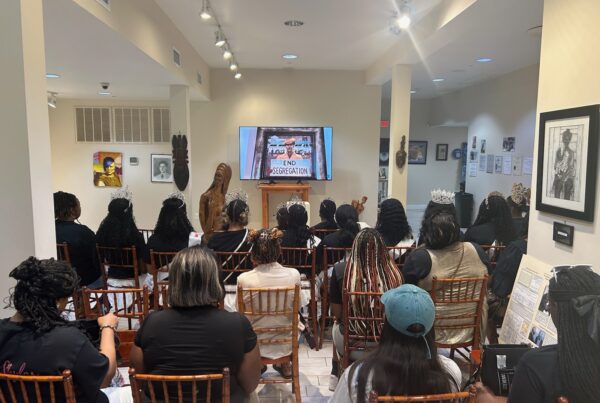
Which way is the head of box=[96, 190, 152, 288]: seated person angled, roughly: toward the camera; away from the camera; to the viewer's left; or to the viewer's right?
away from the camera

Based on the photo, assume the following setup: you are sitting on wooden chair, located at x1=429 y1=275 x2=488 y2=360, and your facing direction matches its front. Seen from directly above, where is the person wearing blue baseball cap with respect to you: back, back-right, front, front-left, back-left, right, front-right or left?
back

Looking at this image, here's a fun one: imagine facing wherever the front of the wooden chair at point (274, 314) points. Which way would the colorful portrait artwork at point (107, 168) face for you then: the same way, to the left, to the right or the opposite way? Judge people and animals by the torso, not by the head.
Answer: the opposite way

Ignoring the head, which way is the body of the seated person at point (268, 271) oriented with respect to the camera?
away from the camera

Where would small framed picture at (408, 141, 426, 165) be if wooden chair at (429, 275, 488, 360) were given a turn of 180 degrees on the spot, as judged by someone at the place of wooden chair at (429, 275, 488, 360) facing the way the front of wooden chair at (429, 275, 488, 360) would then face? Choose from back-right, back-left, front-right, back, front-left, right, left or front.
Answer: back

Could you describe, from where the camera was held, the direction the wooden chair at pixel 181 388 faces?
facing away from the viewer

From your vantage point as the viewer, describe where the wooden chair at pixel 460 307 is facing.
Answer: facing away from the viewer

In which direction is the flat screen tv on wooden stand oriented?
toward the camera

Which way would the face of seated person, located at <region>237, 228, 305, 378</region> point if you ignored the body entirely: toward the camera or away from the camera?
away from the camera

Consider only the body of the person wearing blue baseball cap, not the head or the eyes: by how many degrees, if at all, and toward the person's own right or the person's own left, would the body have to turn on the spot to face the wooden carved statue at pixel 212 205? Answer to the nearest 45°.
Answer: approximately 45° to the person's own left

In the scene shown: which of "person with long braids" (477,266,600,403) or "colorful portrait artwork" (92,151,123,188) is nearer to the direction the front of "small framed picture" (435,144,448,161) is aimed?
the person with long braids

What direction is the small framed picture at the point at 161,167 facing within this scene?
toward the camera

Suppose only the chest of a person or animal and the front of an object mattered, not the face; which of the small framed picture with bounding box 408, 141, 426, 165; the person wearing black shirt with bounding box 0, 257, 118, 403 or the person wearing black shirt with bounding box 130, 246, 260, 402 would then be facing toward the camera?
the small framed picture

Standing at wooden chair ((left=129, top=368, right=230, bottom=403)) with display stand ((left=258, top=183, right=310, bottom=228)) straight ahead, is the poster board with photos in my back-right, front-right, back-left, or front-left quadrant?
front-right

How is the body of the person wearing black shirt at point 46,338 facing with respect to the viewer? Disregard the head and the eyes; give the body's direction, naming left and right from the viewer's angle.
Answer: facing away from the viewer and to the right of the viewer

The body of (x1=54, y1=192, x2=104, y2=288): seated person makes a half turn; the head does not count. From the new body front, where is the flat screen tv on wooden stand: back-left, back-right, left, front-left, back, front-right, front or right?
back

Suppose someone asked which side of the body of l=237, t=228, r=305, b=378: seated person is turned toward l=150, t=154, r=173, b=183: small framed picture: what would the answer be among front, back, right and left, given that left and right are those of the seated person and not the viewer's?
front

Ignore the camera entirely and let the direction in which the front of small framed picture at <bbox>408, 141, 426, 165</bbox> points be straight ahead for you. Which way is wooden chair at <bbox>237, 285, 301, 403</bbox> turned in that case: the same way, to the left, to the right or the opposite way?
the opposite way

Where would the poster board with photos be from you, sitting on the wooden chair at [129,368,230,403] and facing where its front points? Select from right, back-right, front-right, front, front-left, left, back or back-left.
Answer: right

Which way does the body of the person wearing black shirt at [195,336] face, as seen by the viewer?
away from the camera

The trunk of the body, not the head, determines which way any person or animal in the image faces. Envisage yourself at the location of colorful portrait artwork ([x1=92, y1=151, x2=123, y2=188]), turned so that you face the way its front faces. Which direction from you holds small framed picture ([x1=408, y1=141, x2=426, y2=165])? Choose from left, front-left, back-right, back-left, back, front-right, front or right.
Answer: left
